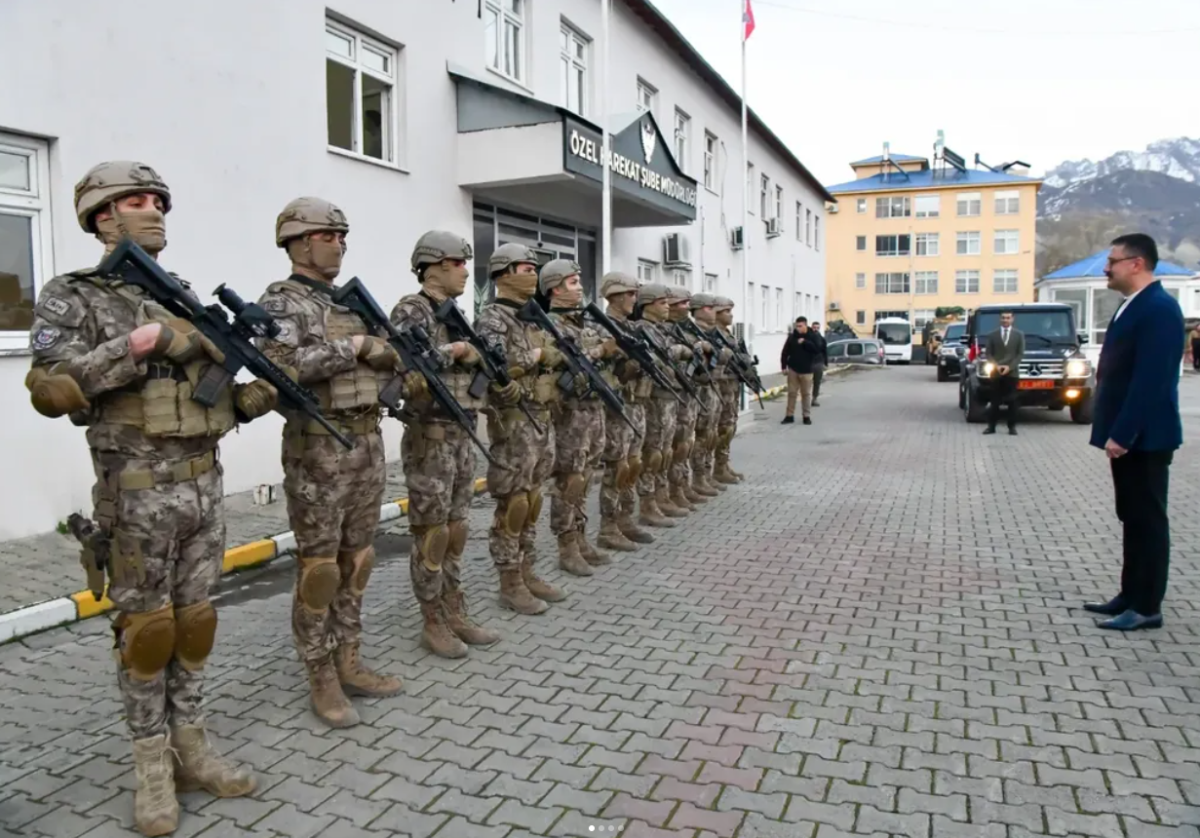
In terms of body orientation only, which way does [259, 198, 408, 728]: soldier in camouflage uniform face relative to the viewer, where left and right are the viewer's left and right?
facing the viewer and to the right of the viewer

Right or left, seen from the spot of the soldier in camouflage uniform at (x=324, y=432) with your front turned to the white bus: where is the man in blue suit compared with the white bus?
right

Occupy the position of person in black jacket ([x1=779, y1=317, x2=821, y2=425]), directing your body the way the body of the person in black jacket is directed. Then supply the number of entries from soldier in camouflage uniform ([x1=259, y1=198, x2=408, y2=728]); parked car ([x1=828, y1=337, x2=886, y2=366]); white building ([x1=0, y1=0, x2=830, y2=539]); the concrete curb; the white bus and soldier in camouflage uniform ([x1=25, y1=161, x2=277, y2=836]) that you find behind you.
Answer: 2

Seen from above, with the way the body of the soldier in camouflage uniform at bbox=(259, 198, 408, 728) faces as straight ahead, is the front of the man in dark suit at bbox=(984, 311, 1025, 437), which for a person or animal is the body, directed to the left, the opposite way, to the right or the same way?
to the right

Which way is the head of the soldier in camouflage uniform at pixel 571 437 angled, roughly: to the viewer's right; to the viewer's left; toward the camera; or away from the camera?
to the viewer's right

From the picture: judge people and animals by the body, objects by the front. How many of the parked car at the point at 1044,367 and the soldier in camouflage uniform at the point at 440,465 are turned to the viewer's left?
0

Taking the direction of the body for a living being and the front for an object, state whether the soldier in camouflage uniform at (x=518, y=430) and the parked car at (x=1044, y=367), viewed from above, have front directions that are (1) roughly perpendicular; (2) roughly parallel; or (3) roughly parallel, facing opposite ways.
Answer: roughly perpendicular

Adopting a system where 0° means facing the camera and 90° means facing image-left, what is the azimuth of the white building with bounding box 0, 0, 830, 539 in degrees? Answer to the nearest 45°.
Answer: approximately 315°

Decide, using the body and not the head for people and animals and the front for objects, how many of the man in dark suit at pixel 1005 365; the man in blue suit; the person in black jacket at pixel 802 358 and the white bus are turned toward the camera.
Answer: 3

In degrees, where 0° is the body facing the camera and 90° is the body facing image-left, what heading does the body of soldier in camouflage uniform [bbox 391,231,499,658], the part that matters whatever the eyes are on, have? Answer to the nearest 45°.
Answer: approximately 315°

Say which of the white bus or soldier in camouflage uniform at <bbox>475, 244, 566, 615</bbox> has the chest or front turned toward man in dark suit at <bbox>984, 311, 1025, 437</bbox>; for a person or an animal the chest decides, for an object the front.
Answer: the white bus

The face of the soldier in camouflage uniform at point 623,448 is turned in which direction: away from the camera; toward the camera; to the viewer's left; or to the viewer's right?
to the viewer's right

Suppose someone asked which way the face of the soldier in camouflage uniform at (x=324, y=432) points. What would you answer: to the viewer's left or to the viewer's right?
to the viewer's right

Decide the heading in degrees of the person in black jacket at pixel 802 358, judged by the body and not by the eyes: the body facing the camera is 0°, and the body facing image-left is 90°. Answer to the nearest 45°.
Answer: approximately 0°

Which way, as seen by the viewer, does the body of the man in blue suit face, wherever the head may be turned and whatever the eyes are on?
to the viewer's left
